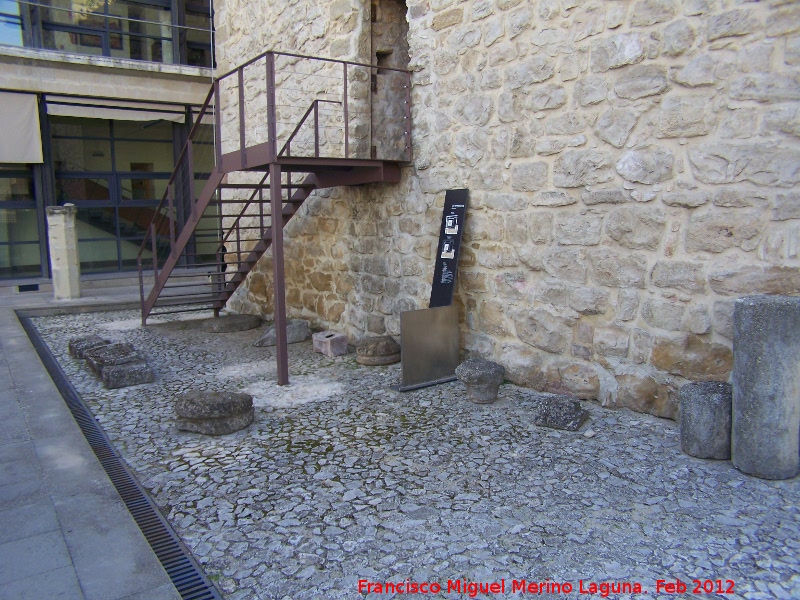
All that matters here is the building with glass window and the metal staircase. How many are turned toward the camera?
1

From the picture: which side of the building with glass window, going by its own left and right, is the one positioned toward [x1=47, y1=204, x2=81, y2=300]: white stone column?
front

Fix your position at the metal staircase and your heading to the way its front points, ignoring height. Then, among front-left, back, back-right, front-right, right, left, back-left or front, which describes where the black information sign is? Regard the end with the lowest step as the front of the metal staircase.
back

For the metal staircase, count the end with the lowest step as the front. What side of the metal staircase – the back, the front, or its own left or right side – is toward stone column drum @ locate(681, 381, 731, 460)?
back

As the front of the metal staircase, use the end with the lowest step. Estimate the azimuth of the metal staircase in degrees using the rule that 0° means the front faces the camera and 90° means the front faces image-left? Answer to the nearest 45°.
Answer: approximately 135°

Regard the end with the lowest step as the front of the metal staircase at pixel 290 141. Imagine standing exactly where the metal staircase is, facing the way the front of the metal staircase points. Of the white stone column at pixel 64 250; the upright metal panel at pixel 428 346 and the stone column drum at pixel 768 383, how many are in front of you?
1

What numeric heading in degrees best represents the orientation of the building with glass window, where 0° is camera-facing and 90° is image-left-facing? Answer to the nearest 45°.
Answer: approximately 0°

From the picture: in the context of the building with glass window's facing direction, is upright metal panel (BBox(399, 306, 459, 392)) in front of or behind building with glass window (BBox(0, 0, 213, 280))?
in front

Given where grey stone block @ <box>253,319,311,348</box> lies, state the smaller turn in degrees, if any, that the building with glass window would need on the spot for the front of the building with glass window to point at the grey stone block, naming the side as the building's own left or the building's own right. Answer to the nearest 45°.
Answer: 0° — it already faces it

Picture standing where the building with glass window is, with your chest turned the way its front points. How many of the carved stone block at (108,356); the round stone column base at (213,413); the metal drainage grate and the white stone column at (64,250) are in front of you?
4

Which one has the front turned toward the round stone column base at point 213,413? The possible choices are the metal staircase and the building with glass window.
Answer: the building with glass window

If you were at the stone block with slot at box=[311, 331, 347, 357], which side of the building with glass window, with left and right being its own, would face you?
front

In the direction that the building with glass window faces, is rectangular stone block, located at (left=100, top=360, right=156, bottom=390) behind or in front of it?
in front

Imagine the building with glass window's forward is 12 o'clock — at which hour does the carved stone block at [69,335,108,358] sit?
The carved stone block is roughly at 12 o'clock from the building with glass window.
